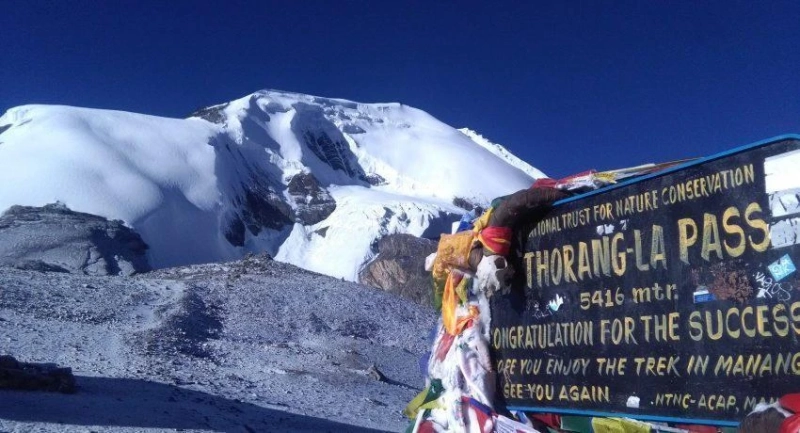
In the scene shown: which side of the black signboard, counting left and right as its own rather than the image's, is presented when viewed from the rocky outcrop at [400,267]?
right

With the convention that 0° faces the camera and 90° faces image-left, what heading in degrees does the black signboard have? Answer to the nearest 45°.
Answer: approximately 45°

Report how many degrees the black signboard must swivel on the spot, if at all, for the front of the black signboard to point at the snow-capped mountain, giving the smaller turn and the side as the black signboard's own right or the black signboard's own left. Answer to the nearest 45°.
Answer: approximately 90° to the black signboard's own right
